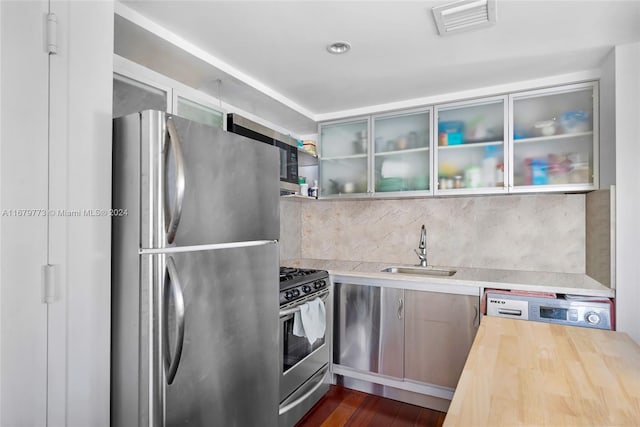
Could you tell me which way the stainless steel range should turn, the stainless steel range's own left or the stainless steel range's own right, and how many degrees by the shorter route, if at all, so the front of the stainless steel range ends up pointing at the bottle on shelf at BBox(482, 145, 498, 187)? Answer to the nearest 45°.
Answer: approximately 45° to the stainless steel range's own left

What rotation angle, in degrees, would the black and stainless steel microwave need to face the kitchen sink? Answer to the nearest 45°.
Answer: approximately 45° to its left

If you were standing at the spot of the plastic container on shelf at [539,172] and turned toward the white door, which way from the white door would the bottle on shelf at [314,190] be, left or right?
right

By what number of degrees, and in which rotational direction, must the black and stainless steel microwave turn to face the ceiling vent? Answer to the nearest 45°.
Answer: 0° — it already faces it

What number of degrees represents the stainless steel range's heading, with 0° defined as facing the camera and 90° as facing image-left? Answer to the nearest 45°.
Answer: approximately 315°

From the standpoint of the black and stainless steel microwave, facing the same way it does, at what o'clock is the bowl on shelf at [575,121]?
The bowl on shelf is roughly at 11 o'clock from the black and stainless steel microwave.

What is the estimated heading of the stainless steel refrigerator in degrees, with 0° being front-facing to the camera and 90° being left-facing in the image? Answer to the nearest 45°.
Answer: approximately 315°
